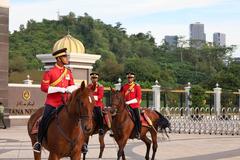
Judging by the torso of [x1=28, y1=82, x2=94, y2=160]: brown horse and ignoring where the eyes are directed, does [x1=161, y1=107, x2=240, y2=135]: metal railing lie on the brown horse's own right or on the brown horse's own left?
on the brown horse's own left

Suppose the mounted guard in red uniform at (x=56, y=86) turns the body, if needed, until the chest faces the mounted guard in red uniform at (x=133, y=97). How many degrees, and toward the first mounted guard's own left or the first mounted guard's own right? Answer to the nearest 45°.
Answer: approximately 90° to the first mounted guard's own left

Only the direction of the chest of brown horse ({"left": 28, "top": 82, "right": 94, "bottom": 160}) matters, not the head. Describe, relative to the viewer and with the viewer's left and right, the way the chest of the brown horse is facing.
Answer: facing the viewer and to the right of the viewer

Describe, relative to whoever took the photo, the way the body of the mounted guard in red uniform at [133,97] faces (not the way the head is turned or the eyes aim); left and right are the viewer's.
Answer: facing the viewer and to the left of the viewer
